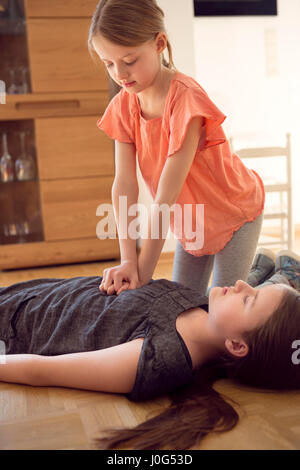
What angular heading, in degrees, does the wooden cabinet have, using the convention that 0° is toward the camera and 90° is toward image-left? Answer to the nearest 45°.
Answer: approximately 0°

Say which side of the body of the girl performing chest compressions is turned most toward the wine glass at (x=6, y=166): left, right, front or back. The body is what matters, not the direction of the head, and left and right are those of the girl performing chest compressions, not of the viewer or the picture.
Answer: right

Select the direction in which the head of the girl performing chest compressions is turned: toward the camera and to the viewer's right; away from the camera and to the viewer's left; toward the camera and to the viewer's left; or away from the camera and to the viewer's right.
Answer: toward the camera and to the viewer's left

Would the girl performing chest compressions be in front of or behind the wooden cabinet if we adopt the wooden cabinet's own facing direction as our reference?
in front

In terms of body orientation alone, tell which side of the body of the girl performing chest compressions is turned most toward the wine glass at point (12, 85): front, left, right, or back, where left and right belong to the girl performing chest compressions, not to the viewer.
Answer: right

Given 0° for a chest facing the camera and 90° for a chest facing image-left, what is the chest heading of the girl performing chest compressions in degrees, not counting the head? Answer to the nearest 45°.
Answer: approximately 45°

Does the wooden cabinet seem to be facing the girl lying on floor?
yes
